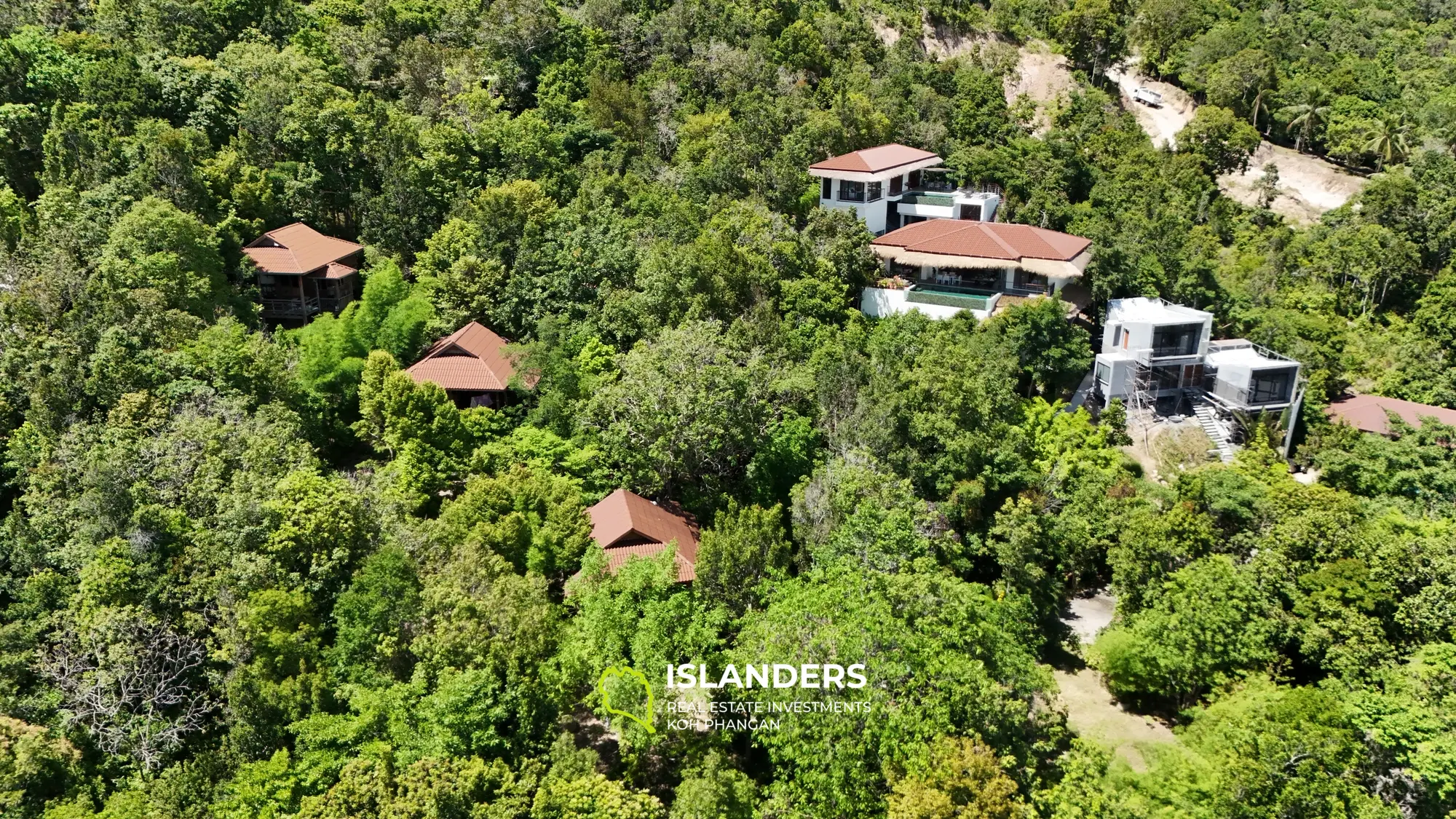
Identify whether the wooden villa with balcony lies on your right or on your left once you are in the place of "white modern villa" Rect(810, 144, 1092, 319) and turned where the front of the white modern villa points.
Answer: on your right

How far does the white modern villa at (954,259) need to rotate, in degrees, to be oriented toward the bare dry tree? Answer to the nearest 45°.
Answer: approximately 45° to its right

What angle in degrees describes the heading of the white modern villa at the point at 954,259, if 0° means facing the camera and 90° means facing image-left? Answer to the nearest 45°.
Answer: approximately 0°

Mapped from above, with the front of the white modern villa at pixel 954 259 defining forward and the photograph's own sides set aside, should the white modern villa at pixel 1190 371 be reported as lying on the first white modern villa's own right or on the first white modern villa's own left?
on the first white modern villa's own left

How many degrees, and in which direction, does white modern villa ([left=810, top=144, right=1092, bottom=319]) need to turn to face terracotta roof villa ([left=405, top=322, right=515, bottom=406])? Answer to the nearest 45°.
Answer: approximately 45° to its right
